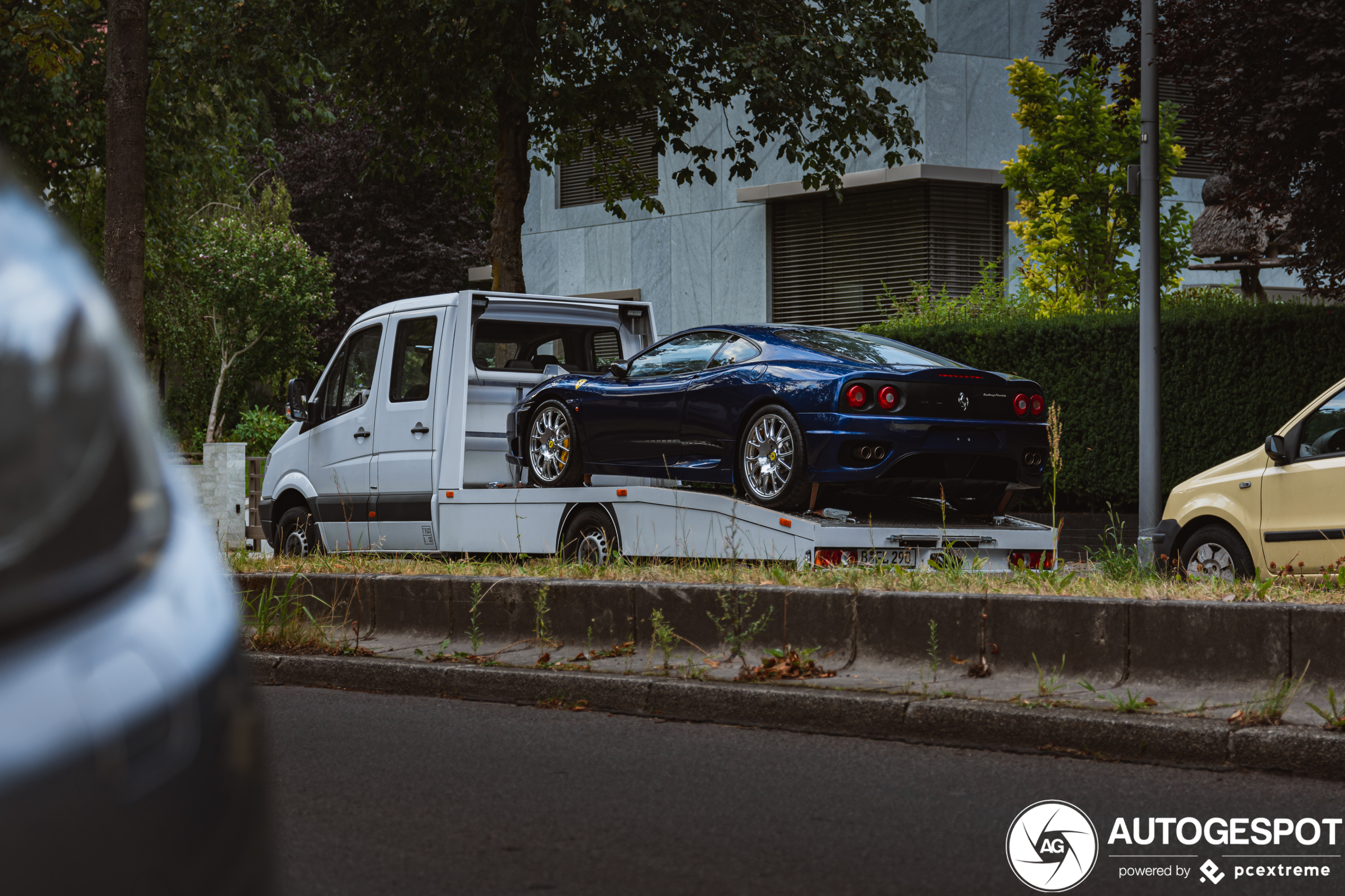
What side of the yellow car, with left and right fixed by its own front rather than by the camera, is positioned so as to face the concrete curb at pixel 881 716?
left

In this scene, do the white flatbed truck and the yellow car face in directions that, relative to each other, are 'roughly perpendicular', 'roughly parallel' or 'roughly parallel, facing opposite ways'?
roughly parallel

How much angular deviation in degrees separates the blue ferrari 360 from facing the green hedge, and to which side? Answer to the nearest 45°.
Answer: approximately 90° to its right

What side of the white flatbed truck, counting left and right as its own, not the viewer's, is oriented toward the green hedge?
right

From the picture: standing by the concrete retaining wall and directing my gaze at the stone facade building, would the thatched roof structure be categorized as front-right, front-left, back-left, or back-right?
front-right

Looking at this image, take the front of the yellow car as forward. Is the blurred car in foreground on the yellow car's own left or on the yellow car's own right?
on the yellow car's own left

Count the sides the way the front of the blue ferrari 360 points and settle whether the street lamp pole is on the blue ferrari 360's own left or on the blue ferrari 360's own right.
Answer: on the blue ferrari 360's own right

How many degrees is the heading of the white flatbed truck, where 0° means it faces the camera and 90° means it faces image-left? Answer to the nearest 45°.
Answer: approximately 135°

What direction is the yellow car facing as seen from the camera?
to the viewer's left

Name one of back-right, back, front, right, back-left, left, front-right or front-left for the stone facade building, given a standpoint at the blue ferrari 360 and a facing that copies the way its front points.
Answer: front-right

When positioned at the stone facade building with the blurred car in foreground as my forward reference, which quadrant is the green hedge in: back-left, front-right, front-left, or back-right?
front-left

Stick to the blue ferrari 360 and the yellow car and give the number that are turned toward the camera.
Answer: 0

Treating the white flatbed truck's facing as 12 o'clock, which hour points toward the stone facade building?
The stone facade building is roughly at 2 o'clock from the white flatbed truck.

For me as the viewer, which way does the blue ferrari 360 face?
facing away from the viewer and to the left of the viewer

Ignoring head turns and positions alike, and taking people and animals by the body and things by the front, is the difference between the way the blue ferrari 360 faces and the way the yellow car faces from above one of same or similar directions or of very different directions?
same or similar directions

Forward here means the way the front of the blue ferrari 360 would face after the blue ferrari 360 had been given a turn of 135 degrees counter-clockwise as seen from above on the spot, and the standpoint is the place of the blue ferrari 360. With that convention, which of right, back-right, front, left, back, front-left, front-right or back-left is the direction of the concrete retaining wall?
front

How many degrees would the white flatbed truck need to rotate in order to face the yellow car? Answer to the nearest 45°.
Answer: approximately 135° to its right

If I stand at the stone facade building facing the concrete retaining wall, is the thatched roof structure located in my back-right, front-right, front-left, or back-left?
front-left

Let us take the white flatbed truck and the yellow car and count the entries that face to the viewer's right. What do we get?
0
